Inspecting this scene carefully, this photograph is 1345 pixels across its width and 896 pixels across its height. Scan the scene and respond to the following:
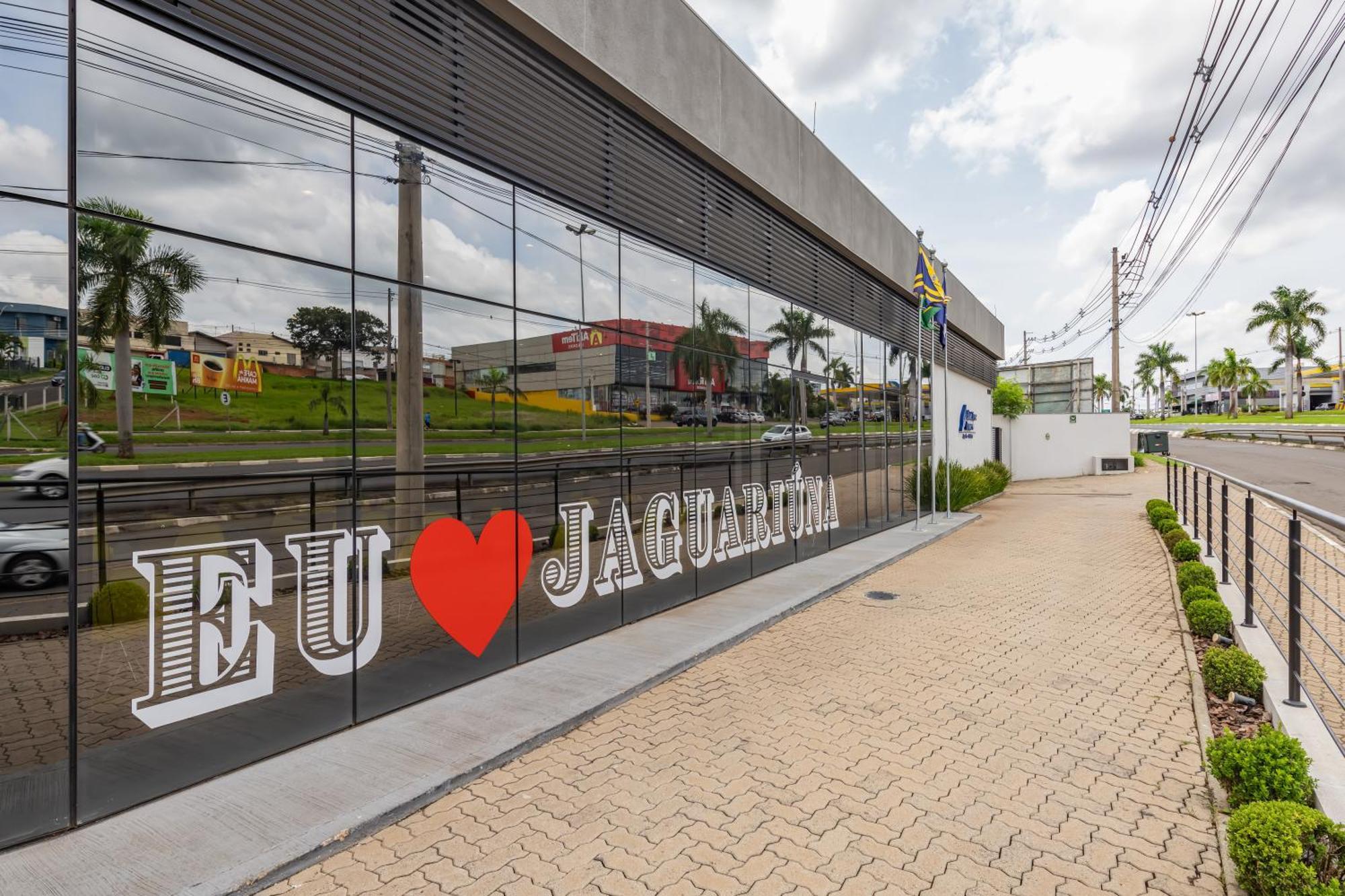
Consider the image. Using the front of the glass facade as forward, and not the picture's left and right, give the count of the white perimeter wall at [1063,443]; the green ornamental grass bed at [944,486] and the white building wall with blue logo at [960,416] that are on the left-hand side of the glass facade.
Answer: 3

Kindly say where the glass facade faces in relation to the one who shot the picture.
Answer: facing the viewer and to the right of the viewer

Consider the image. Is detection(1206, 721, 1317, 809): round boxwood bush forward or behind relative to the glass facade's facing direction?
forward

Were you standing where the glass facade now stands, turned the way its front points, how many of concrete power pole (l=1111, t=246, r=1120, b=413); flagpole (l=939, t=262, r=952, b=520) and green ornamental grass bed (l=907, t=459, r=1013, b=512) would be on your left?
3

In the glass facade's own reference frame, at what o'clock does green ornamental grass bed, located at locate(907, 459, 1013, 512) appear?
The green ornamental grass bed is roughly at 9 o'clock from the glass facade.

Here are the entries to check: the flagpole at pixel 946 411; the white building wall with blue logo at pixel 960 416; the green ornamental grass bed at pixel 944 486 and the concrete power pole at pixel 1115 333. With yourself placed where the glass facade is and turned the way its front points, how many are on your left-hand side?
4

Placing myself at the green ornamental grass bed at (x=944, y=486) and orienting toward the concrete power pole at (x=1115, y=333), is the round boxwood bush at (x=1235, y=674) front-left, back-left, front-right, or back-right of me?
back-right

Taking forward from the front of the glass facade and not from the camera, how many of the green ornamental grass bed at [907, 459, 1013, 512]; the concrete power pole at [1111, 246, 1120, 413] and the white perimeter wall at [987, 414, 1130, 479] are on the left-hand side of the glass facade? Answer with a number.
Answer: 3

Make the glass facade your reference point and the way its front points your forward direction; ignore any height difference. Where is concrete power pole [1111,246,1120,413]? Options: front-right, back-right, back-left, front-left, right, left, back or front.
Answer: left

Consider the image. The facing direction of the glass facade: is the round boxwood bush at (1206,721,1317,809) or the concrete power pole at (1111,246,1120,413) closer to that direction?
the round boxwood bush

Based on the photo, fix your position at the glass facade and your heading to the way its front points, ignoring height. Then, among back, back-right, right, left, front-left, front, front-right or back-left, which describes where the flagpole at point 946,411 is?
left

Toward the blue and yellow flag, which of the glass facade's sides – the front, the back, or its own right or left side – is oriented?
left

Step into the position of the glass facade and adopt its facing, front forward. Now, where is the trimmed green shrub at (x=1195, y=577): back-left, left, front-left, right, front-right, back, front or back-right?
front-left

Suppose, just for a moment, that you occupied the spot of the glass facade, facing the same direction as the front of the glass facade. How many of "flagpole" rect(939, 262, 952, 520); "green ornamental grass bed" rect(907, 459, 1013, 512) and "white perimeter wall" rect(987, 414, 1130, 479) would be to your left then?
3

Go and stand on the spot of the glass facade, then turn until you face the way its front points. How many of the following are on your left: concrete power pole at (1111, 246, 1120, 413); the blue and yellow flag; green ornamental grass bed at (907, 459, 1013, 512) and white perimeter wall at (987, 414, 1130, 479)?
4
